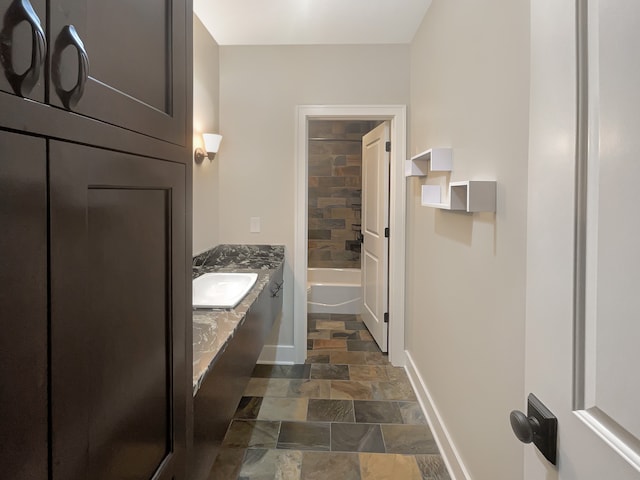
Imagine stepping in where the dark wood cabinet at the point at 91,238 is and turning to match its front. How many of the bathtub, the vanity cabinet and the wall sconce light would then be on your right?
0

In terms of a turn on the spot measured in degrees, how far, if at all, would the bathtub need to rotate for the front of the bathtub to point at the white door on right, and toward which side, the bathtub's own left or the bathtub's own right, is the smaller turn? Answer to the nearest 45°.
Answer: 0° — it already faces it

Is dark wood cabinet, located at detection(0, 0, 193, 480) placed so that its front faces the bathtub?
no

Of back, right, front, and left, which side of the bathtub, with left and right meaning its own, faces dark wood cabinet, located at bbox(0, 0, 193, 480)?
front

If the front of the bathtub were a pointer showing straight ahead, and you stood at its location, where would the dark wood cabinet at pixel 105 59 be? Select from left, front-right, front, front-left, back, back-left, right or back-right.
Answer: front

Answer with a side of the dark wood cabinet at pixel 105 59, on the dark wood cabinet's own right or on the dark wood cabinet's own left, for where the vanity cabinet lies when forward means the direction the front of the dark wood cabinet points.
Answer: on the dark wood cabinet's own left

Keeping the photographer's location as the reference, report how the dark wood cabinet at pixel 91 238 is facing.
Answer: facing the viewer and to the right of the viewer

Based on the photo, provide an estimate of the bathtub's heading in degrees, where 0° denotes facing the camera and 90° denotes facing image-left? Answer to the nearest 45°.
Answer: approximately 0°

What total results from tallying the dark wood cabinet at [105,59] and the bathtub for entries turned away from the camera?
0

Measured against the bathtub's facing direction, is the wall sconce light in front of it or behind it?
in front

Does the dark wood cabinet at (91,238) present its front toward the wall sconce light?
no

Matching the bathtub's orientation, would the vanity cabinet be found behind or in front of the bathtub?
in front

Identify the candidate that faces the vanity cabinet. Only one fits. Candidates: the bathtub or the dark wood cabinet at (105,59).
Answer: the bathtub
